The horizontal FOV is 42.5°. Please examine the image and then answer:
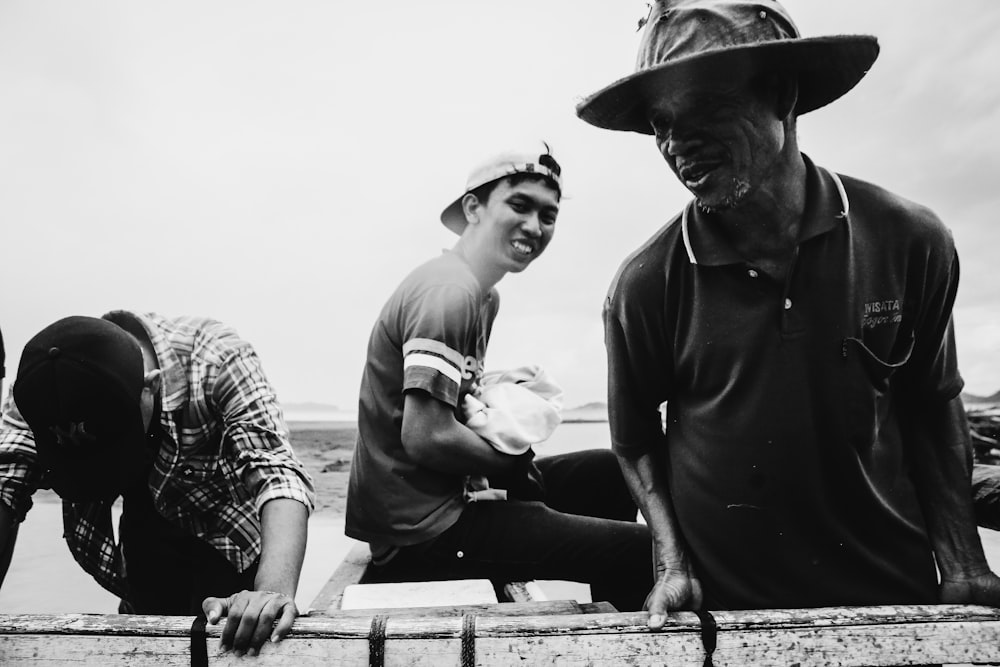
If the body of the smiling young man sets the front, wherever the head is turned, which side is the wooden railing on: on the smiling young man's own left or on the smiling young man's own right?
on the smiling young man's own right

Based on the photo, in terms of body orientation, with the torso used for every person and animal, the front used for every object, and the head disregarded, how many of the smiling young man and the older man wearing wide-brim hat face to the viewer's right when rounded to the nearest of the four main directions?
1

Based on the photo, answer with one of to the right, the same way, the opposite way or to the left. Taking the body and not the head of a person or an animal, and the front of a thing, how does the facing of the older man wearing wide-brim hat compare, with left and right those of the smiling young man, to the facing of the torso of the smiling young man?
to the right

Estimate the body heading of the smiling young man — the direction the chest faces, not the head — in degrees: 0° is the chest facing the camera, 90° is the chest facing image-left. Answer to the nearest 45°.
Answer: approximately 270°

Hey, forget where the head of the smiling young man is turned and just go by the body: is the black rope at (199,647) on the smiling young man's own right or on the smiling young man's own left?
on the smiling young man's own right

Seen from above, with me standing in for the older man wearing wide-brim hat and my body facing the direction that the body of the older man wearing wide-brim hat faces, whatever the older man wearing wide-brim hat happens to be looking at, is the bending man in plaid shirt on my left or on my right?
on my right
